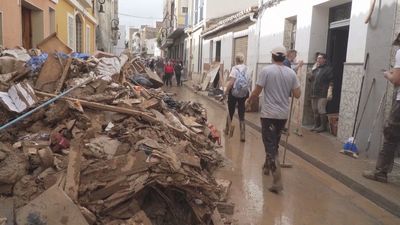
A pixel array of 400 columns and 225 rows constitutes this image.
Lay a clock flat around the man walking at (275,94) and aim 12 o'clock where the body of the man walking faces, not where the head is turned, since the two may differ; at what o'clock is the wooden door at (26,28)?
The wooden door is roughly at 10 o'clock from the man walking.

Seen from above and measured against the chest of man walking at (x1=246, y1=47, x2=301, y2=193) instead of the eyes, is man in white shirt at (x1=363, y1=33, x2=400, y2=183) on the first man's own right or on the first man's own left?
on the first man's own right

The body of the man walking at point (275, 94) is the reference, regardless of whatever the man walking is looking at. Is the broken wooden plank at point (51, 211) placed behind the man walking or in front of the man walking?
behind

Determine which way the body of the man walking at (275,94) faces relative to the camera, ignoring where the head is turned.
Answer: away from the camera

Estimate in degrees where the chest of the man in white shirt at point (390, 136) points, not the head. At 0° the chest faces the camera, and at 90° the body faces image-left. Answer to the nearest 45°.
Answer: approximately 90°

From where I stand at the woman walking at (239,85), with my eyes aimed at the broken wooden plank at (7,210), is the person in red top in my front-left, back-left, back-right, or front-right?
back-right

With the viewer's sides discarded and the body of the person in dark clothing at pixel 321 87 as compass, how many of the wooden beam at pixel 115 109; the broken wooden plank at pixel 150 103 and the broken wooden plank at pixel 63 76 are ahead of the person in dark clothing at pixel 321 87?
3

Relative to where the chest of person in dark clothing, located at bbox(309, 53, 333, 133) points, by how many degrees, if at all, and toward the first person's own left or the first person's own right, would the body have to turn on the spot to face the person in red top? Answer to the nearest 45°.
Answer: approximately 90° to the first person's own right
